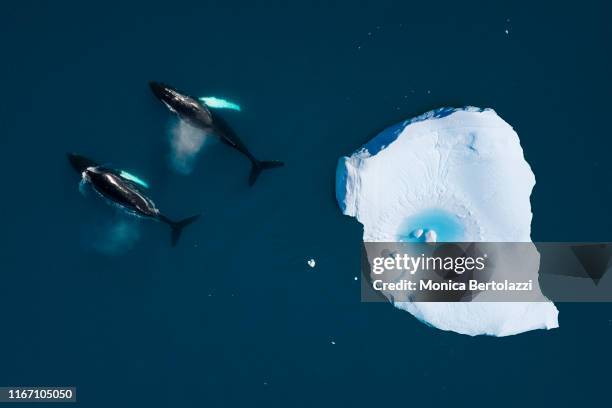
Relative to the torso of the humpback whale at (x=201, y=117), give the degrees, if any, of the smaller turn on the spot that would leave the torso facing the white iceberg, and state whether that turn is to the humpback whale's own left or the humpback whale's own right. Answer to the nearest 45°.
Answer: approximately 135° to the humpback whale's own right

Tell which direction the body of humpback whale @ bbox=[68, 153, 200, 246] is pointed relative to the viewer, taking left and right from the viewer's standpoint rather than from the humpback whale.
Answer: facing away from the viewer and to the left of the viewer

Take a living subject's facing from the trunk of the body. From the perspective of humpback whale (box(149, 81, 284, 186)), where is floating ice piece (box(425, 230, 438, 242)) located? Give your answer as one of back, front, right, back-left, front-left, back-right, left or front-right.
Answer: back-right

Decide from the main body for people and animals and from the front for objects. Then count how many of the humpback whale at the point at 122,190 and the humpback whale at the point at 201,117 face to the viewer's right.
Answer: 0

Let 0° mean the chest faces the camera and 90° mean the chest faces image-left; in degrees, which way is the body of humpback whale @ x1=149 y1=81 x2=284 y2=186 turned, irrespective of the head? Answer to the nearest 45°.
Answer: approximately 135°

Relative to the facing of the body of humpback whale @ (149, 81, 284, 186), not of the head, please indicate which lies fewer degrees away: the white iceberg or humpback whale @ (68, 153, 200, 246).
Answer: the humpback whale

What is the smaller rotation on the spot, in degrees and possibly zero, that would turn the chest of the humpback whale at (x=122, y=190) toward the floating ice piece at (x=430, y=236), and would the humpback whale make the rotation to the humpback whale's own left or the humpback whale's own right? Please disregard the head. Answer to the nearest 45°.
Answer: approximately 135° to the humpback whale's own right

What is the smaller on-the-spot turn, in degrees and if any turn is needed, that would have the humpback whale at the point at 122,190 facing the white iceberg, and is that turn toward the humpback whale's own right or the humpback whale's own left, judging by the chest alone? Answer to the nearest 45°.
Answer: approximately 135° to the humpback whale's own right
